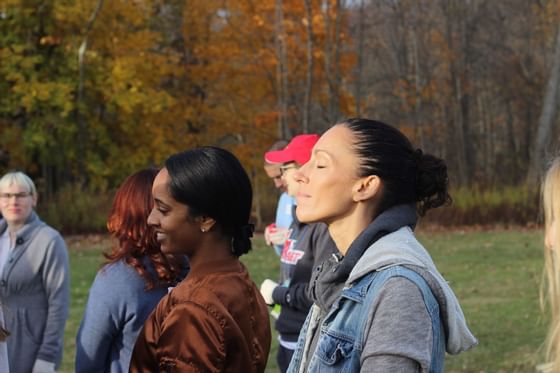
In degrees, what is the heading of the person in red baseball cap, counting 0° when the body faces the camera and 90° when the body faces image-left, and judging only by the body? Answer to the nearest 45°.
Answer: approximately 45°

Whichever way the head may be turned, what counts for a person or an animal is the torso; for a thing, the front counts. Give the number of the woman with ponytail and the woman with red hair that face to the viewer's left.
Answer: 1

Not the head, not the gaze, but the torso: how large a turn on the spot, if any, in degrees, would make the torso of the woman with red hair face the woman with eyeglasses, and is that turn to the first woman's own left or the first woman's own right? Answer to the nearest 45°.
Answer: approximately 45° to the first woman's own left

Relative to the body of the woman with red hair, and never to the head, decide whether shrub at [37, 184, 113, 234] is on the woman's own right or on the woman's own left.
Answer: on the woman's own left

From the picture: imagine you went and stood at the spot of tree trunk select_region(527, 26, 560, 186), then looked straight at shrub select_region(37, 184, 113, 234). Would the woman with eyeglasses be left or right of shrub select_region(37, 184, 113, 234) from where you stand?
left

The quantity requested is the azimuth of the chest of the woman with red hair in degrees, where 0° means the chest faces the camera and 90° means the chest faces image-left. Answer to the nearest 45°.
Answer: approximately 225°

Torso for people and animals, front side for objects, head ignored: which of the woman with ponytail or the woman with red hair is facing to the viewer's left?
the woman with ponytail

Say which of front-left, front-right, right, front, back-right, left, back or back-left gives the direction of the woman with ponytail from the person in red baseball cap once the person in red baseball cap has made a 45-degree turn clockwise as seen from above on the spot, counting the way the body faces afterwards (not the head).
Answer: left

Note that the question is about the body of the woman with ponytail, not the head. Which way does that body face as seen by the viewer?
to the viewer's left

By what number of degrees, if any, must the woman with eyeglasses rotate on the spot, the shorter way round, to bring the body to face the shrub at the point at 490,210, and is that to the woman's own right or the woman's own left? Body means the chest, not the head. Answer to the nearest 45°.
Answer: approximately 180°
